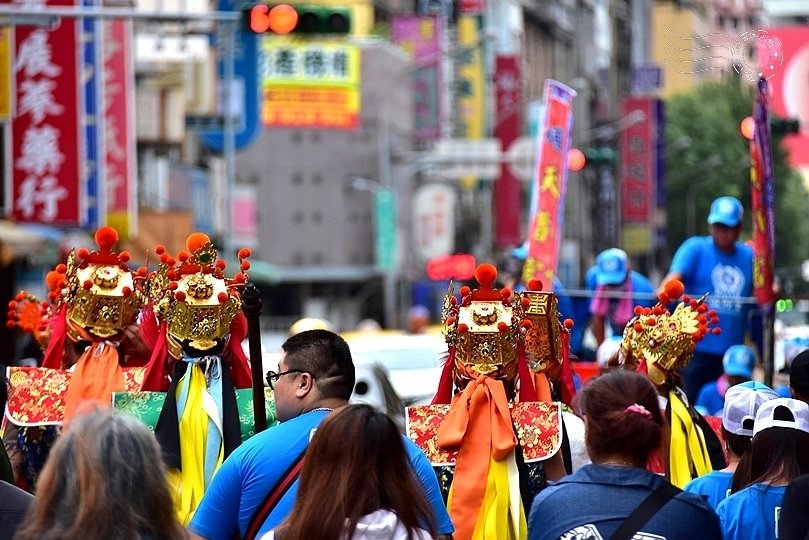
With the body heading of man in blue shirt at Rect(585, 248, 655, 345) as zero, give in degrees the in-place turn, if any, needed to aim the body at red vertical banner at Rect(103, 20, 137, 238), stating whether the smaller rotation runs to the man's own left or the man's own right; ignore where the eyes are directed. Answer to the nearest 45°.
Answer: approximately 135° to the man's own right

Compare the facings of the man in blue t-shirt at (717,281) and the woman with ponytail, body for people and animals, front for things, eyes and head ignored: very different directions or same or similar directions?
very different directions

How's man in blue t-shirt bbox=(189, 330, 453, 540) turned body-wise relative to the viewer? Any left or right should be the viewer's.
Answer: facing away from the viewer and to the left of the viewer
